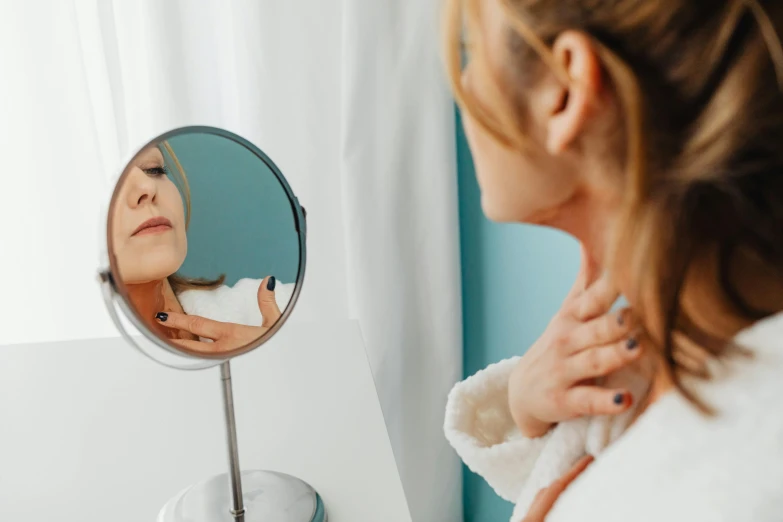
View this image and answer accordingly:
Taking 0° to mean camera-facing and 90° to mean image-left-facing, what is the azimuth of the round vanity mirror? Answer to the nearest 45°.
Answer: approximately 315°
